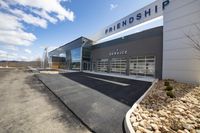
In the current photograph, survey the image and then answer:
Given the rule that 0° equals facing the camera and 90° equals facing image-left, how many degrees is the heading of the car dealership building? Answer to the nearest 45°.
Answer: approximately 45°
